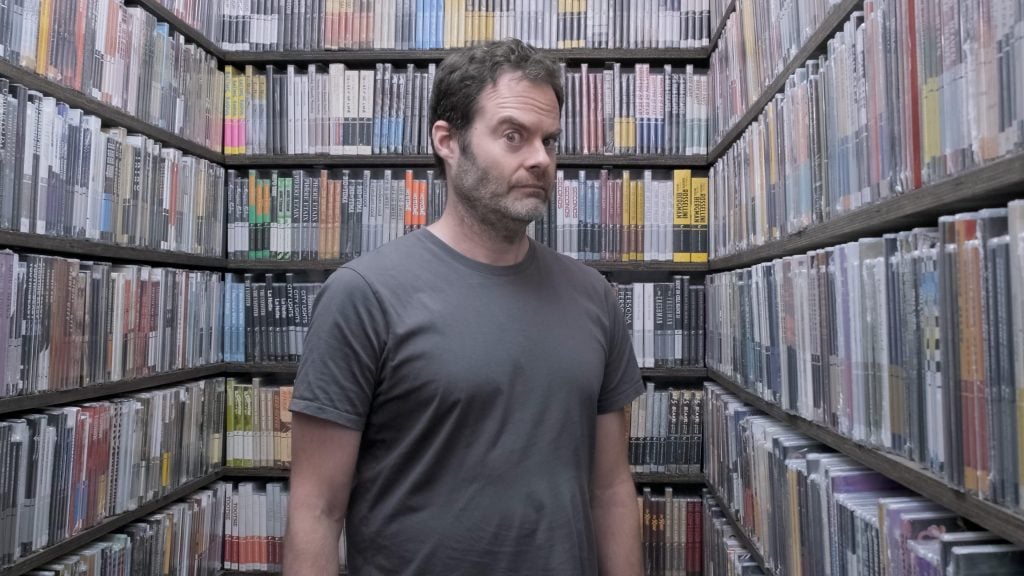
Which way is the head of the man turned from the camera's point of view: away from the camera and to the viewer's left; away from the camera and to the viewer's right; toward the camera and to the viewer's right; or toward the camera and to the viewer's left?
toward the camera and to the viewer's right

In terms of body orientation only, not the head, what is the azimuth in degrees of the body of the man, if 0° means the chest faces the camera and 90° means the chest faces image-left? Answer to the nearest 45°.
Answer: approximately 315°
